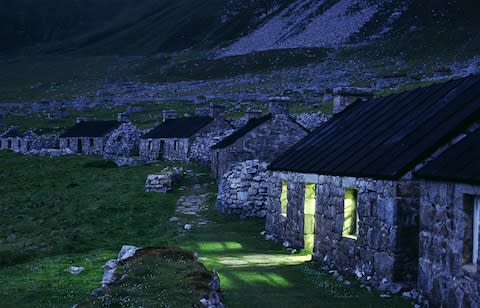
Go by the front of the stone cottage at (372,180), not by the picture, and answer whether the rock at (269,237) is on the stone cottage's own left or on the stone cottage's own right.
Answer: on the stone cottage's own right

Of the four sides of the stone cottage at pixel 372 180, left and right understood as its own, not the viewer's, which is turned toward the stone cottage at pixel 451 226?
left

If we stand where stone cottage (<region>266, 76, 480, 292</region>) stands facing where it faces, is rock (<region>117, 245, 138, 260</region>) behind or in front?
in front

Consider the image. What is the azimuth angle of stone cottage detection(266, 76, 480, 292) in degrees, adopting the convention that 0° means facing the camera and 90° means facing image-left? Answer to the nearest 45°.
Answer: approximately 45°

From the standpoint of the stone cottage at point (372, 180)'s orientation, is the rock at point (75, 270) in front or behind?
in front

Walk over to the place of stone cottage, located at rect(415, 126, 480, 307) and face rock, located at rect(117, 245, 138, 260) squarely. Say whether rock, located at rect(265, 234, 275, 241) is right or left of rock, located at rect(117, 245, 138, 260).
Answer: right

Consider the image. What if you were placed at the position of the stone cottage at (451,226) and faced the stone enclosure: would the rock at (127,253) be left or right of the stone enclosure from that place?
left
